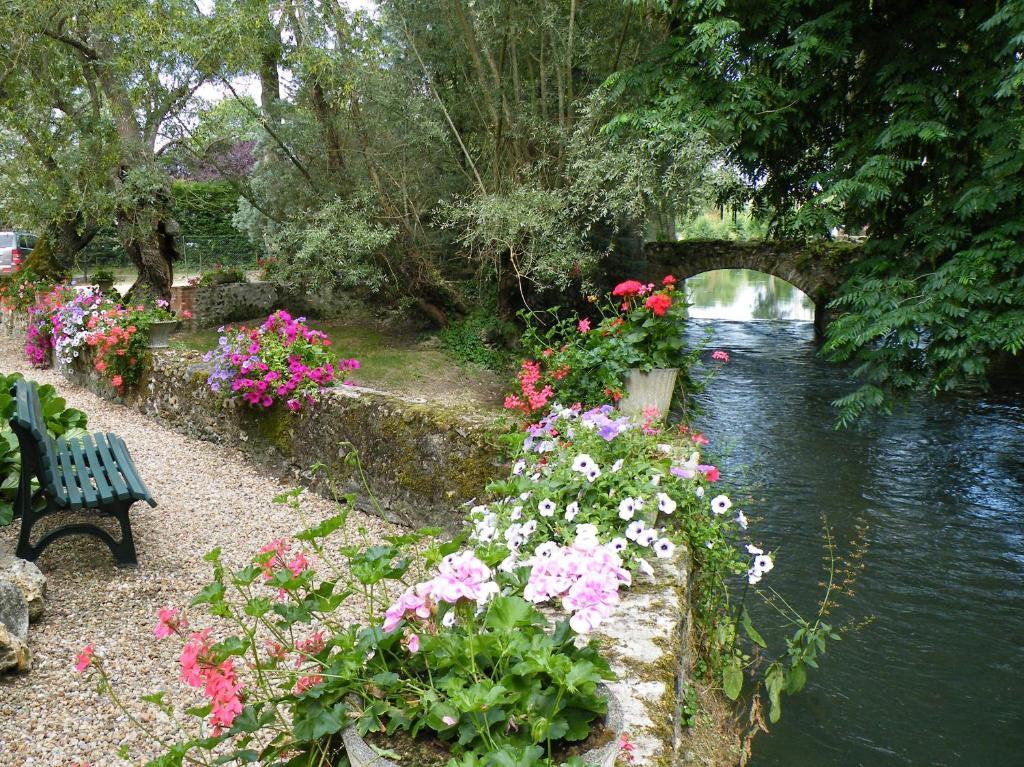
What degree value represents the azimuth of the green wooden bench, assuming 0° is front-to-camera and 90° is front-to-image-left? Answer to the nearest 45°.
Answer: approximately 270°

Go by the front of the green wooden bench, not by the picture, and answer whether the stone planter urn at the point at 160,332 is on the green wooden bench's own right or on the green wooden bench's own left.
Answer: on the green wooden bench's own left

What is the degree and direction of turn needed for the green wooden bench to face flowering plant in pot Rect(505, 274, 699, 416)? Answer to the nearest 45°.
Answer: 0° — it already faces it

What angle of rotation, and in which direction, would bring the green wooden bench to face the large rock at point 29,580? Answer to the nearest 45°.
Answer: approximately 90° to its right

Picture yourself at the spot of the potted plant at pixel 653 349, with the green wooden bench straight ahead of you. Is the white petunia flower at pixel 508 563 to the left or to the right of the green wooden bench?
left

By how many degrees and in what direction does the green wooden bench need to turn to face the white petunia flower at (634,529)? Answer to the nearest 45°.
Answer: approximately 45° to its right

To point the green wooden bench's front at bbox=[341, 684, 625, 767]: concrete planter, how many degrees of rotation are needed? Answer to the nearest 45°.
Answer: approximately 90° to its right

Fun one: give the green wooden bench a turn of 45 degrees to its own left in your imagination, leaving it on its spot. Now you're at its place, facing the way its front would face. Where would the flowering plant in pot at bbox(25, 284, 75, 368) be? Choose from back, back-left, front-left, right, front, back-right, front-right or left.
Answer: front-left

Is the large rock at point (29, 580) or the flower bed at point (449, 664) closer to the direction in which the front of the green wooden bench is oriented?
the flower bed

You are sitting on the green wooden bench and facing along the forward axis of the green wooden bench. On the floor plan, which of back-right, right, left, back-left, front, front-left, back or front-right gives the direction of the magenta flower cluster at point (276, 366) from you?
front-left

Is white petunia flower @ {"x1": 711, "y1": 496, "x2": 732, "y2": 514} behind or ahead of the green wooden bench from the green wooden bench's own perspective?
ahead

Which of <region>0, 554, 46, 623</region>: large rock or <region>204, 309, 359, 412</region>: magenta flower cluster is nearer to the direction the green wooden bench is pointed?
the magenta flower cluster

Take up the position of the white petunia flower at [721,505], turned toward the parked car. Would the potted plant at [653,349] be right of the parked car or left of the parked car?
right

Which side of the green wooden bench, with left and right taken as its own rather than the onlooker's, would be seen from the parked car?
left

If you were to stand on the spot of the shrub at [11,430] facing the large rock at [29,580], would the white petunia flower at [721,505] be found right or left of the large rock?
left
